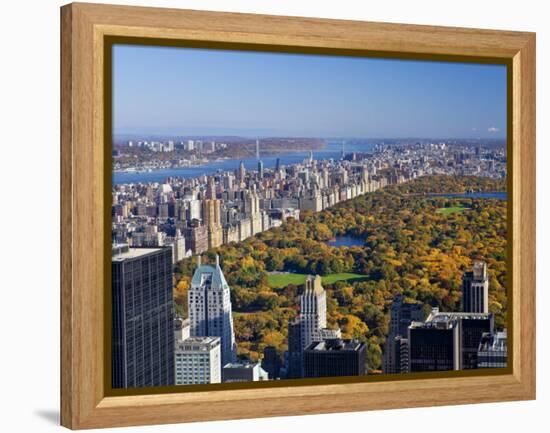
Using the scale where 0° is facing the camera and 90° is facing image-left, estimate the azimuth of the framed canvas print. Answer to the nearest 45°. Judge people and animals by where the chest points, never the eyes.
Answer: approximately 315°
